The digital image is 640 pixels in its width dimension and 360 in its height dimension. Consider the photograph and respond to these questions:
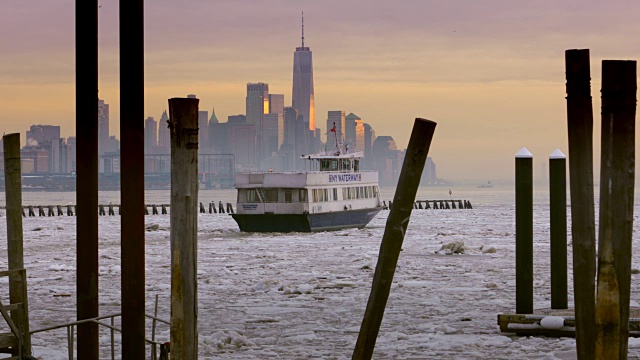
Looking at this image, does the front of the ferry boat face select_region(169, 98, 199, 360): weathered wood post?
no

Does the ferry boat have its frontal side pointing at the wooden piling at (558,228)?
no

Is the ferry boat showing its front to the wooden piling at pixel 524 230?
no
